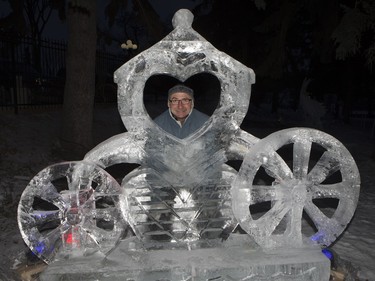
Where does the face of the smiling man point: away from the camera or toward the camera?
toward the camera

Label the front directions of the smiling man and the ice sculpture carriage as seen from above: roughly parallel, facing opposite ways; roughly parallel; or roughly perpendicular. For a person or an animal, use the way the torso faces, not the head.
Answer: roughly perpendicular

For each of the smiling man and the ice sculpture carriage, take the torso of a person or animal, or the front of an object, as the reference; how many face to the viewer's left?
1

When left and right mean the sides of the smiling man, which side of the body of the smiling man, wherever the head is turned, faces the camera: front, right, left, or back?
front

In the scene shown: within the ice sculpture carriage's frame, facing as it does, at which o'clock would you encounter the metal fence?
The metal fence is roughly at 2 o'clock from the ice sculpture carriage.

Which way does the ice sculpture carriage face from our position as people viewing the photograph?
facing to the left of the viewer

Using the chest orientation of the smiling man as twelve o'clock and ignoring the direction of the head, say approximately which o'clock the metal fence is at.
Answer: The metal fence is roughly at 5 o'clock from the smiling man.
